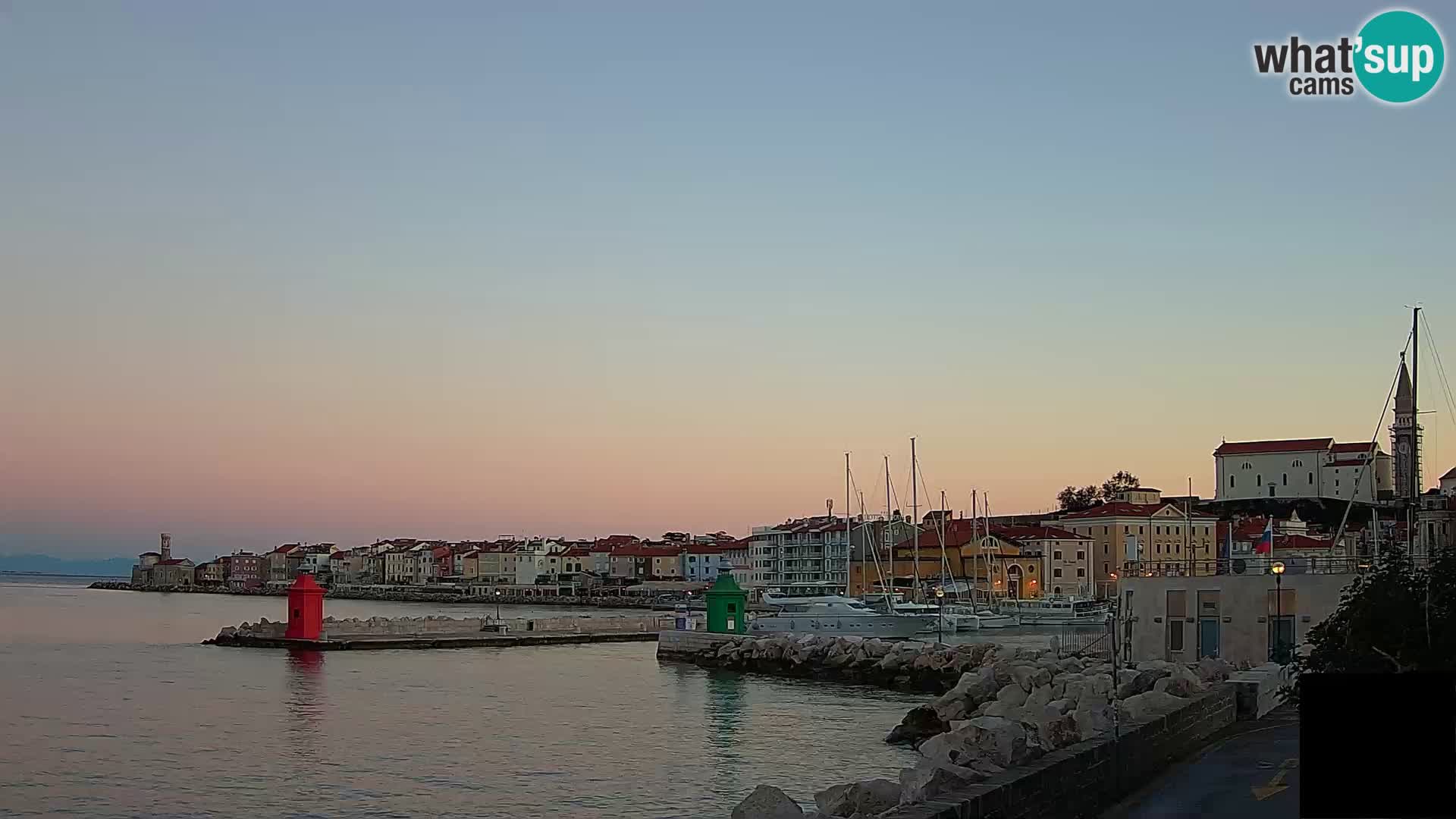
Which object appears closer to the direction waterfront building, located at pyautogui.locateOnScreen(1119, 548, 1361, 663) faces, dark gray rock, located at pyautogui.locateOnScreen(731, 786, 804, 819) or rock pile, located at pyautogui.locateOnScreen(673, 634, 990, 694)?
the dark gray rock

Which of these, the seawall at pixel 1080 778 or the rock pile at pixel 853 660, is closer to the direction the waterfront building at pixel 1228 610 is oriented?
the seawall

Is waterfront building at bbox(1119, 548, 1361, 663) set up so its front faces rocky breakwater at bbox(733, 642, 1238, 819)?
yes

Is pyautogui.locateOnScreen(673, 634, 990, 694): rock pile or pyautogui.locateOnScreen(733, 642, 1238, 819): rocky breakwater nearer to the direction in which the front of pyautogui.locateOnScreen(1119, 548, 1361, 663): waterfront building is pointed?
the rocky breakwater

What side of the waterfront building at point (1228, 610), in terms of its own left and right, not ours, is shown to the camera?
front

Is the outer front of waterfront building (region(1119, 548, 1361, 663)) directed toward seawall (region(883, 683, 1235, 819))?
yes

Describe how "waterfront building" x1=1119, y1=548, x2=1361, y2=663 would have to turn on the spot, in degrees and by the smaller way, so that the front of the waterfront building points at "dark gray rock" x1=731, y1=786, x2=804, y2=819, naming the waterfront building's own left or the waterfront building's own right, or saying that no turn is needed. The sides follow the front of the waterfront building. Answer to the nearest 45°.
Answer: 0° — it already faces it
